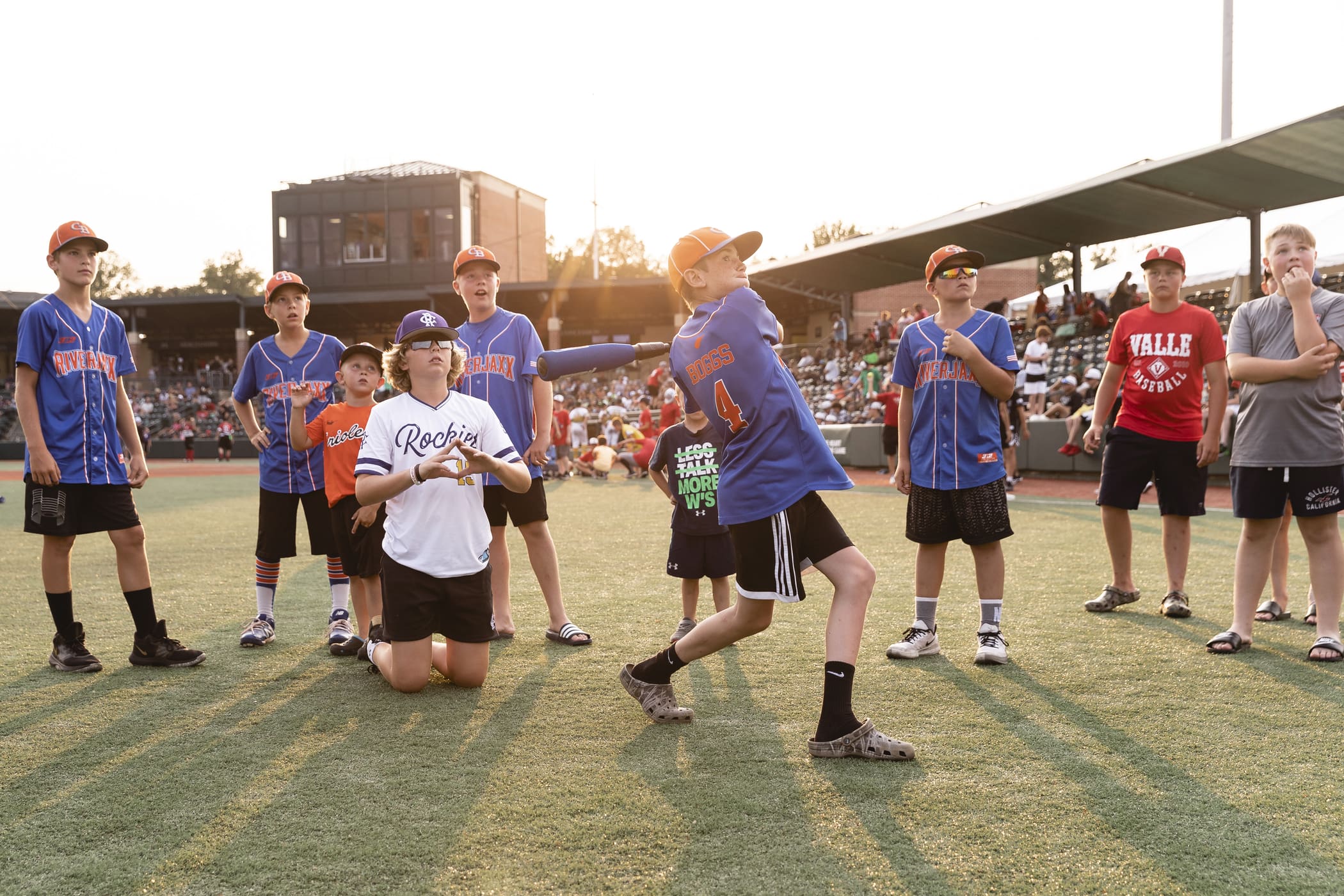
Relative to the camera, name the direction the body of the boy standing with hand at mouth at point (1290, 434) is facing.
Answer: toward the camera

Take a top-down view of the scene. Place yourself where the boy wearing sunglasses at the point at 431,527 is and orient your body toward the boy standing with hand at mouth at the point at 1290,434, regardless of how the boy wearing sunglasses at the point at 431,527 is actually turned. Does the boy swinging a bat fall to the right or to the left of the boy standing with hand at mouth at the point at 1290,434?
right

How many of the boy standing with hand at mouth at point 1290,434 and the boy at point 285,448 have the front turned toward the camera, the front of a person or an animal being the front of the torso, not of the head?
2

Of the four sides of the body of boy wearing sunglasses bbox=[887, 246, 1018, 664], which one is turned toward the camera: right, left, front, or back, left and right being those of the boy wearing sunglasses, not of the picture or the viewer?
front

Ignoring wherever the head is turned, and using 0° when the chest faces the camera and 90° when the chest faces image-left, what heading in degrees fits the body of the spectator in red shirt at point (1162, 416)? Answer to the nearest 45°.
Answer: approximately 0°

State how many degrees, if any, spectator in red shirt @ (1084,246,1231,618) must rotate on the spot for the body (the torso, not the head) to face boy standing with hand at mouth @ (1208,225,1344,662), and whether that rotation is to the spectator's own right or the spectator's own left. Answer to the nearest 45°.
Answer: approximately 45° to the spectator's own left

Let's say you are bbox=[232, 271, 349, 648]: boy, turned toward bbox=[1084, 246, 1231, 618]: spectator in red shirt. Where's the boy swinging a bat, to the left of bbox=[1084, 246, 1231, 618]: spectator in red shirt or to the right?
right

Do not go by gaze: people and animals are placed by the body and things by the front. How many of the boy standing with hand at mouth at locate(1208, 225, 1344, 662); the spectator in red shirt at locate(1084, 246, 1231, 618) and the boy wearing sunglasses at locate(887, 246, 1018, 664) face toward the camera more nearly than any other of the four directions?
3

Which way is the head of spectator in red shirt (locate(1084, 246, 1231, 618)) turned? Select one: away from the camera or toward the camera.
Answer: toward the camera

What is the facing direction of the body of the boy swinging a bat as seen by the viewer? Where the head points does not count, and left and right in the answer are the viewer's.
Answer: facing away from the viewer and to the right of the viewer

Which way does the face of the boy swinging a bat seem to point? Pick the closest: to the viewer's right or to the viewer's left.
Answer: to the viewer's right

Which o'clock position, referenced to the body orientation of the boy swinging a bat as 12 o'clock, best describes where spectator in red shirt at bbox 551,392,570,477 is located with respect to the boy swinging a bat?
The spectator in red shirt is roughly at 10 o'clock from the boy swinging a bat.

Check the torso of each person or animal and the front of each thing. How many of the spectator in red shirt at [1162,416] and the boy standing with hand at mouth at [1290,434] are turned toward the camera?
2

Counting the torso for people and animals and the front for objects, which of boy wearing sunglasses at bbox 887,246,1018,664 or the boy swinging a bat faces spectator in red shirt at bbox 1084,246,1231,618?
the boy swinging a bat

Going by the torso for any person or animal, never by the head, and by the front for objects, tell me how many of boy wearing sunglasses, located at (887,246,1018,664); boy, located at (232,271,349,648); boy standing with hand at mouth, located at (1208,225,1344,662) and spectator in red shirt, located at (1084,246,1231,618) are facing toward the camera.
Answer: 4

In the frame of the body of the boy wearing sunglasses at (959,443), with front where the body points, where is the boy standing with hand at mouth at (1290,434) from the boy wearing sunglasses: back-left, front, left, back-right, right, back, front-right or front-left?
left

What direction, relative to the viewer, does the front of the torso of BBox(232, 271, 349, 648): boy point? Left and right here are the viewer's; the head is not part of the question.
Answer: facing the viewer

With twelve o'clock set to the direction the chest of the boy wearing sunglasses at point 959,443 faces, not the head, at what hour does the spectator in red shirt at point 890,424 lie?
The spectator in red shirt is roughly at 6 o'clock from the boy wearing sunglasses.
